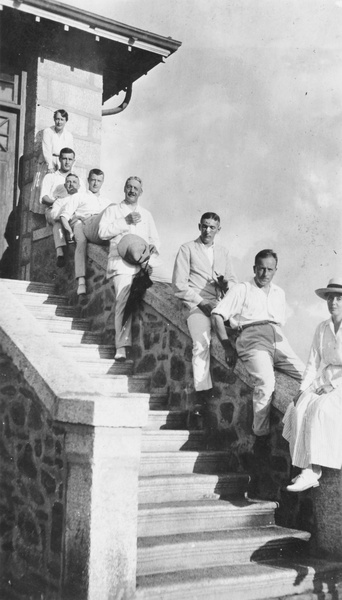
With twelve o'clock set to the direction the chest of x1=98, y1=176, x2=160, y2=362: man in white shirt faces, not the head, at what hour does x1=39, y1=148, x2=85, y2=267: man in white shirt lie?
x1=39, y1=148, x2=85, y2=267: man in white shirt is roughly at 5 o'clock from x1=98, y1=176, x2=160, y2=362: man in white shirt.

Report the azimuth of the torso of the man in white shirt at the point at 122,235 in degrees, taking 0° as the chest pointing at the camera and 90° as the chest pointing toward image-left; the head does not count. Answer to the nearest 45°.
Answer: approximately 0°

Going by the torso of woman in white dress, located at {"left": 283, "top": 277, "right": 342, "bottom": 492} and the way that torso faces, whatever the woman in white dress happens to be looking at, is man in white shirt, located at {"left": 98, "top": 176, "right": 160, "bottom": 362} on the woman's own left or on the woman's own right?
on the woman's own right

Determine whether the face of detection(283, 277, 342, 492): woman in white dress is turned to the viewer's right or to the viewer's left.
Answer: to the viewer's left

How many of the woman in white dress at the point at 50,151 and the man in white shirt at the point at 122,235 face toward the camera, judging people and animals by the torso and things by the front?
2

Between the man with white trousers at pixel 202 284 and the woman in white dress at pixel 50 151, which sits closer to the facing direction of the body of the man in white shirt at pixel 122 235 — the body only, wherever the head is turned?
the man with white trousers

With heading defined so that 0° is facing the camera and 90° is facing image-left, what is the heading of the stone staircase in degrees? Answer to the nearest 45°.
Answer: approximately 315°

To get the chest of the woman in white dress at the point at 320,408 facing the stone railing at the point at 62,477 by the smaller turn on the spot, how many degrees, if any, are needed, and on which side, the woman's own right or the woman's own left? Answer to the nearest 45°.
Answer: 0° — they already face it
